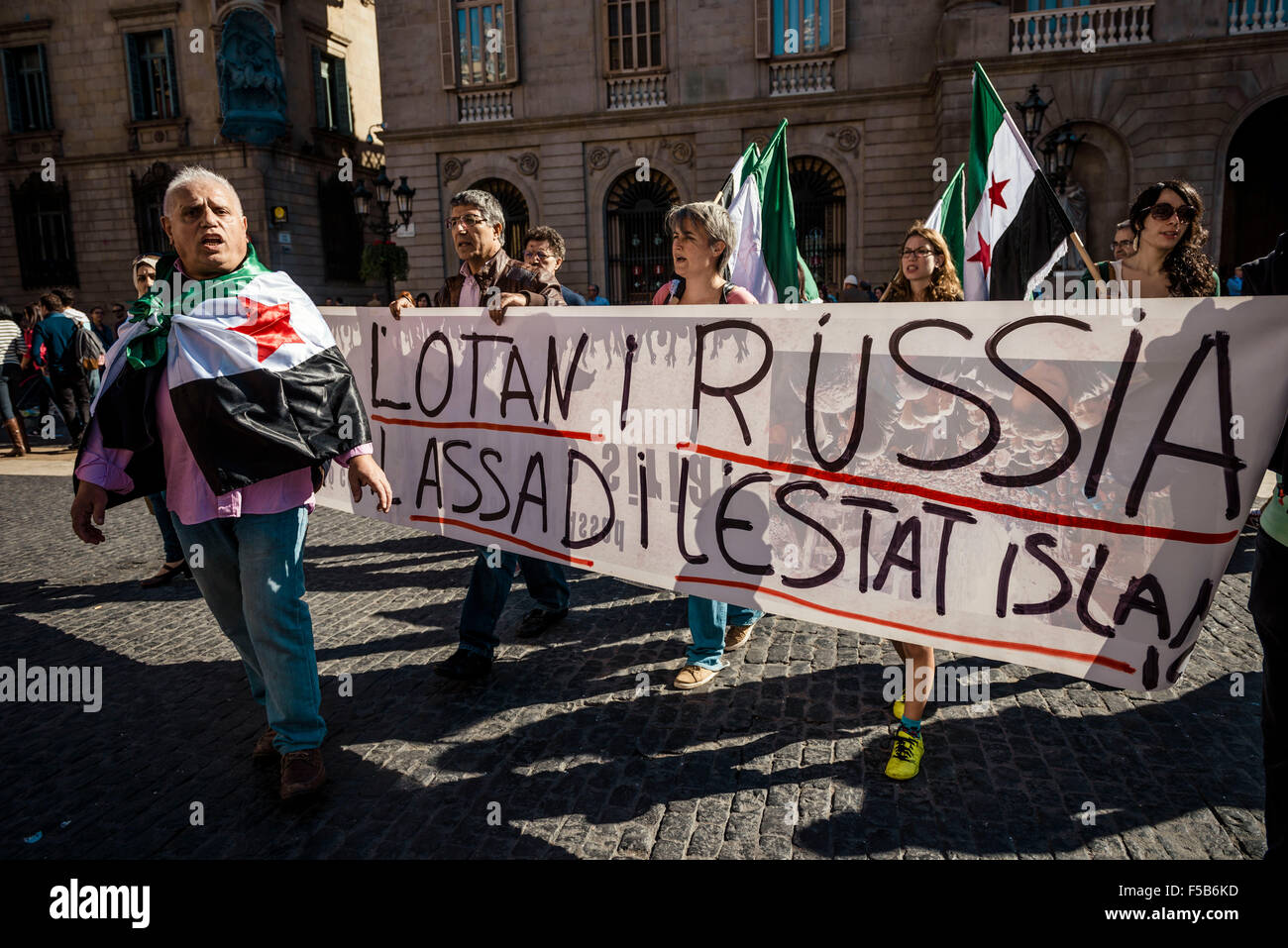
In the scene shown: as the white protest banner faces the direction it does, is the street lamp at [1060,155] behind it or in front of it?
behind

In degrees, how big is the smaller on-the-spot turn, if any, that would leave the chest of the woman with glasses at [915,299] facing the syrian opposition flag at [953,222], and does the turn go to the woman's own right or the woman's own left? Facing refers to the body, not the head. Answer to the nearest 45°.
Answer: approximately 135° to the woman's own right

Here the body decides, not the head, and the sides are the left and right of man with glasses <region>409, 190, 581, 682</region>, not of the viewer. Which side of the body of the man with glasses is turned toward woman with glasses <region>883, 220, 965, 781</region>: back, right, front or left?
left

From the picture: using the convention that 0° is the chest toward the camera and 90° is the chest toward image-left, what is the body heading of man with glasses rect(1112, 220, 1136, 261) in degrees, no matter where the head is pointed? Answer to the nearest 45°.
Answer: approximately 45°

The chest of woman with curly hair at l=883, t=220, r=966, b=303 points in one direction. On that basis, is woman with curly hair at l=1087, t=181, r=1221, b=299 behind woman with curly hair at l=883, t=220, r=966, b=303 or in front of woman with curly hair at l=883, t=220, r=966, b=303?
behind

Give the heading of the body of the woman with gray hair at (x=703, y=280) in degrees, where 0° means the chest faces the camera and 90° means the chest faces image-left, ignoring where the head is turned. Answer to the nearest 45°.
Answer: approximately 45°

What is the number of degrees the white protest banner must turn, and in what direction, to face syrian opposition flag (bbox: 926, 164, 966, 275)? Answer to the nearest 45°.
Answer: approximately 135° to its right

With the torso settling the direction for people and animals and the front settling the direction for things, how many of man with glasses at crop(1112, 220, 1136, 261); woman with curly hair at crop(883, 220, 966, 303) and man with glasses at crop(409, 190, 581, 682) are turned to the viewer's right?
0

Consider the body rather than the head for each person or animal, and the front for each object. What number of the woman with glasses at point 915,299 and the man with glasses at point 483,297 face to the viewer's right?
0

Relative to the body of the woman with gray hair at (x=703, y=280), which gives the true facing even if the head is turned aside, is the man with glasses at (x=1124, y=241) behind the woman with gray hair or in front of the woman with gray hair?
behind
